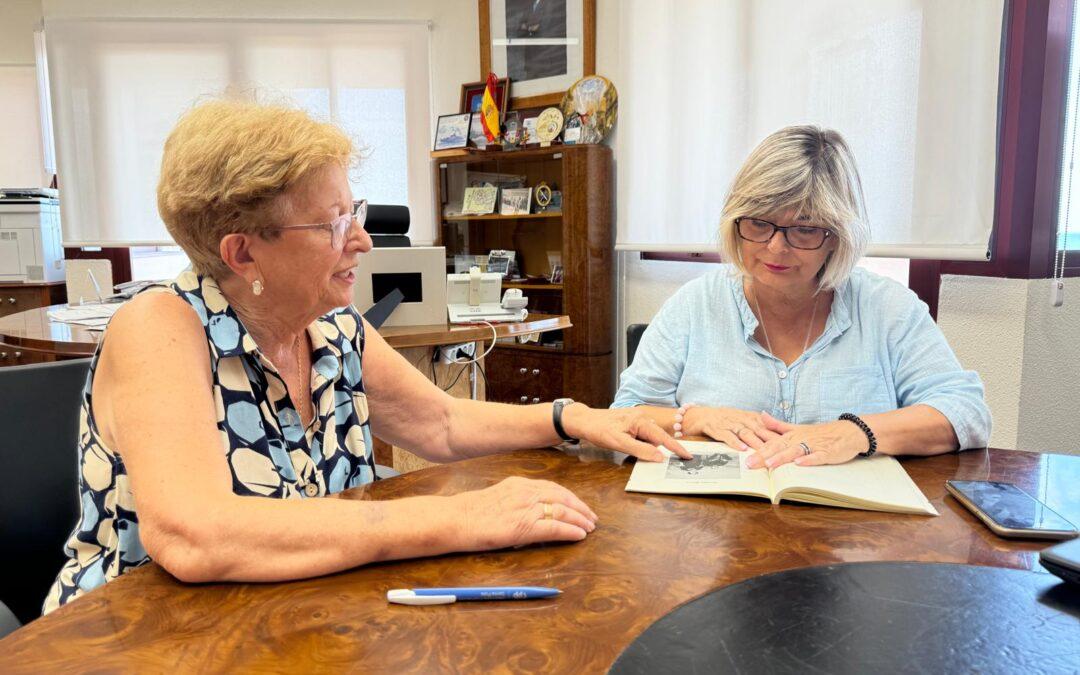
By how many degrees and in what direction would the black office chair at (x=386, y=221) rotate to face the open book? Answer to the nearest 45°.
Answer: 0° — it already faces it

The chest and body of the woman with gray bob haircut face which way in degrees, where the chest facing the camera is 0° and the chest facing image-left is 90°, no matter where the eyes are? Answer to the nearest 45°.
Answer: approximately 0°

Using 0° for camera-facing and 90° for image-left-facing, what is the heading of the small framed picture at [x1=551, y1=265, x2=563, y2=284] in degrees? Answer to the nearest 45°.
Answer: approximately 0°

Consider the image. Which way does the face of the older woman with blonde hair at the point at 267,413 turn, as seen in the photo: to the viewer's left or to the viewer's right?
to the viewer's right
